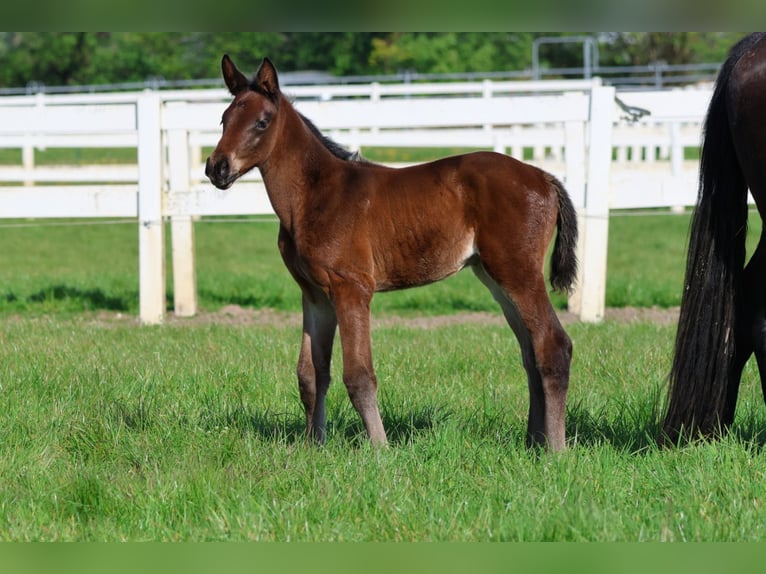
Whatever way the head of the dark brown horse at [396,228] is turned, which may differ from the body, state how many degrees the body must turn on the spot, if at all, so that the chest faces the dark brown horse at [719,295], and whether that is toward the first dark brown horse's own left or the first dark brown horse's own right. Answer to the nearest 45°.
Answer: approximately 180°

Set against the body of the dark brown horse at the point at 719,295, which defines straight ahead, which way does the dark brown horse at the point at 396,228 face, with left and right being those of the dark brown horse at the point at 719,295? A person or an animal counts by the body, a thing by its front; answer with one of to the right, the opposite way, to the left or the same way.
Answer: the opposite way

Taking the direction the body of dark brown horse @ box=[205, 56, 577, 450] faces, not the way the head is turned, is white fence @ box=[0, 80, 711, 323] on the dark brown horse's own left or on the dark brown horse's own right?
on the dark brown horse's own right

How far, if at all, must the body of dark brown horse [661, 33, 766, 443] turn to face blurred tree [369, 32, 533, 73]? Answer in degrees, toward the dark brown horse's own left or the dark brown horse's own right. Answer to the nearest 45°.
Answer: approximately 90° to the dark brown horse's own left

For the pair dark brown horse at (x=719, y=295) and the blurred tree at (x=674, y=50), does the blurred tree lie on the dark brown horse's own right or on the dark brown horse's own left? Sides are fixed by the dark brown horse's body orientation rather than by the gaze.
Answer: on the dark brown horse's own left

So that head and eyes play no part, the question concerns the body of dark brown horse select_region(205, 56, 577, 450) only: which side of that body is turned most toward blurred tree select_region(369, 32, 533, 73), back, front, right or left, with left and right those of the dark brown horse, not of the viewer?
right

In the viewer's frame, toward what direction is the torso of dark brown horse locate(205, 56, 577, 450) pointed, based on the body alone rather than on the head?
to the viewer's left
